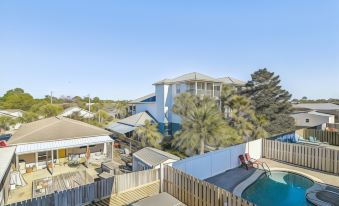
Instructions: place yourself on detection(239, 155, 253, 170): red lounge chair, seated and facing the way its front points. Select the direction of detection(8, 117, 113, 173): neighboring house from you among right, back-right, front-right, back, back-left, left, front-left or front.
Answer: back-right

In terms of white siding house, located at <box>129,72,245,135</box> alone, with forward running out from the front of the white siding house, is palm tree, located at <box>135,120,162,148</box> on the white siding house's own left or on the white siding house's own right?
on the white siding house's own right

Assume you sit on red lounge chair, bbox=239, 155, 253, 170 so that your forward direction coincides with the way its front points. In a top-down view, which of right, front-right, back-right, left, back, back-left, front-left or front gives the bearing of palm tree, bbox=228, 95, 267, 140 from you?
back-left

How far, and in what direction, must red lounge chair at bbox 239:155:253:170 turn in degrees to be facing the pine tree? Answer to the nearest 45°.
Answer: approximately 135° to its left

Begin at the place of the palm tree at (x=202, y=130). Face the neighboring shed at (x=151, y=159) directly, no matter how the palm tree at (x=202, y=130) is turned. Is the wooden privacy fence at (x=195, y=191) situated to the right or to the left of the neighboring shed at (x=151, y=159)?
left

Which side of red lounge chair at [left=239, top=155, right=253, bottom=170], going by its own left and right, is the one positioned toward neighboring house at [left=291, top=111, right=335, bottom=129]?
left

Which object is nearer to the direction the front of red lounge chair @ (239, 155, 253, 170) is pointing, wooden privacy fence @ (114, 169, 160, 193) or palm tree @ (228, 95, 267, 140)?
the wooden privacy fence

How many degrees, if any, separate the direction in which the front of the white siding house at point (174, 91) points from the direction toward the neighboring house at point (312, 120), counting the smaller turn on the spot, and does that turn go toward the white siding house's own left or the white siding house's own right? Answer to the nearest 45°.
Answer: approximately 45° to the white siding house's own left

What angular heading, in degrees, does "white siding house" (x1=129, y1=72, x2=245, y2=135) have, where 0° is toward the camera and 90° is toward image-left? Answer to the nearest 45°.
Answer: approximately 315°

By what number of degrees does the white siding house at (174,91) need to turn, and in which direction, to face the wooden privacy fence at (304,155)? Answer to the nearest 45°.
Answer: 0° — it already faces it

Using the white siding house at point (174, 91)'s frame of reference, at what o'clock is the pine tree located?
The pine tree is roughly at 10 o'clock from the white siding house.

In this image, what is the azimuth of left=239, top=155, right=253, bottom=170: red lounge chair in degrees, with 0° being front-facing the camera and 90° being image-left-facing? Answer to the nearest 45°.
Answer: approximately 315°
